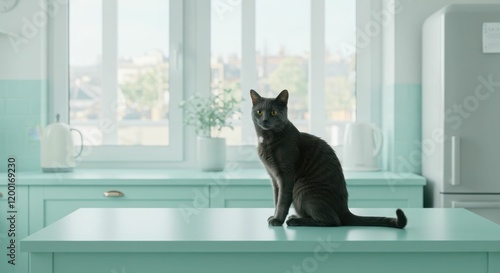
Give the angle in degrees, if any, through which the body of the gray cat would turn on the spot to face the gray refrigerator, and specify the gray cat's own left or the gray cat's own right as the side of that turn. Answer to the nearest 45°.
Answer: approximately 135° to the gray cat's own right

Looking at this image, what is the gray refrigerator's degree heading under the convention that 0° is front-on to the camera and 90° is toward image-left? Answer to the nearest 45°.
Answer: approximately 0°

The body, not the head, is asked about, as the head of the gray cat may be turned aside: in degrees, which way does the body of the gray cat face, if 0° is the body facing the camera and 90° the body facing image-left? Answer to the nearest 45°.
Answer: approximately 90°

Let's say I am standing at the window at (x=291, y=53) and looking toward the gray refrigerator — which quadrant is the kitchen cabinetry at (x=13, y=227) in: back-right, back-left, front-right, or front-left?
back-right

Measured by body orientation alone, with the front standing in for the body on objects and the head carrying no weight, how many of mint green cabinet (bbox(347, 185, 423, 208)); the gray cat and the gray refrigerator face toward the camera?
2

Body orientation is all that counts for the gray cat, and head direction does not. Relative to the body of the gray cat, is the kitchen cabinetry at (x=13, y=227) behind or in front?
in front

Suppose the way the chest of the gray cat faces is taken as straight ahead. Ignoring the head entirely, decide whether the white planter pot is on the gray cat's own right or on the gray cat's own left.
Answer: on the gray cat's own right

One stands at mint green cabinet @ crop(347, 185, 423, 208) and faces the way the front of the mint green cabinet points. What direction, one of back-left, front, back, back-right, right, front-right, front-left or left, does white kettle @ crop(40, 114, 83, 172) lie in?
right
